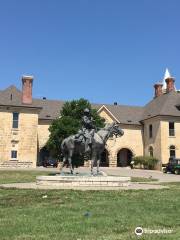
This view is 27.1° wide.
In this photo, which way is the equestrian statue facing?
to the viewer's right

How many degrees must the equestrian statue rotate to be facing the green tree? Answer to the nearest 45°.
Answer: approximately 90° to its left
